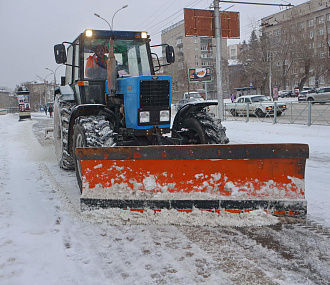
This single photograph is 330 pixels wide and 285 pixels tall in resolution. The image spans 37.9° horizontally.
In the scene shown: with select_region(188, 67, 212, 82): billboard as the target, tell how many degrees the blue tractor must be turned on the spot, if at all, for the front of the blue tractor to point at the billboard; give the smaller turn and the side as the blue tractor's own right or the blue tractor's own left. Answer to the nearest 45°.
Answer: approximately 135° to the blue tractor's own left

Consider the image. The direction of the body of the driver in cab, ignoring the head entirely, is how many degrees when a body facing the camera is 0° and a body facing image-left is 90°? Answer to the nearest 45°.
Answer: approximately 315°

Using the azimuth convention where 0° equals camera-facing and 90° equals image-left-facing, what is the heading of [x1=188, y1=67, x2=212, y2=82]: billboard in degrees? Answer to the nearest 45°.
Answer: approximately 0°

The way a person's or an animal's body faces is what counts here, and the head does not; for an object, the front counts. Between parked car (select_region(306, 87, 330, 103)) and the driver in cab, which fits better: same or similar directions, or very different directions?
very different directions

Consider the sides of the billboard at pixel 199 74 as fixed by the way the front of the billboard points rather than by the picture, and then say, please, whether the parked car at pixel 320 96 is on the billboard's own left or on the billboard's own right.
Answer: on the billboard's own left

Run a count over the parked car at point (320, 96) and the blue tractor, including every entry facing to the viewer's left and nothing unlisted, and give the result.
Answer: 1

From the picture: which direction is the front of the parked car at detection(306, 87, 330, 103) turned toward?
to the viewer's left

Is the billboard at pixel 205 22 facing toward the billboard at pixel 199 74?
yes

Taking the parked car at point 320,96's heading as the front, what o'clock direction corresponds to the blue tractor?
The blue tractor is roughly at 9 o'clock from the parked car.
